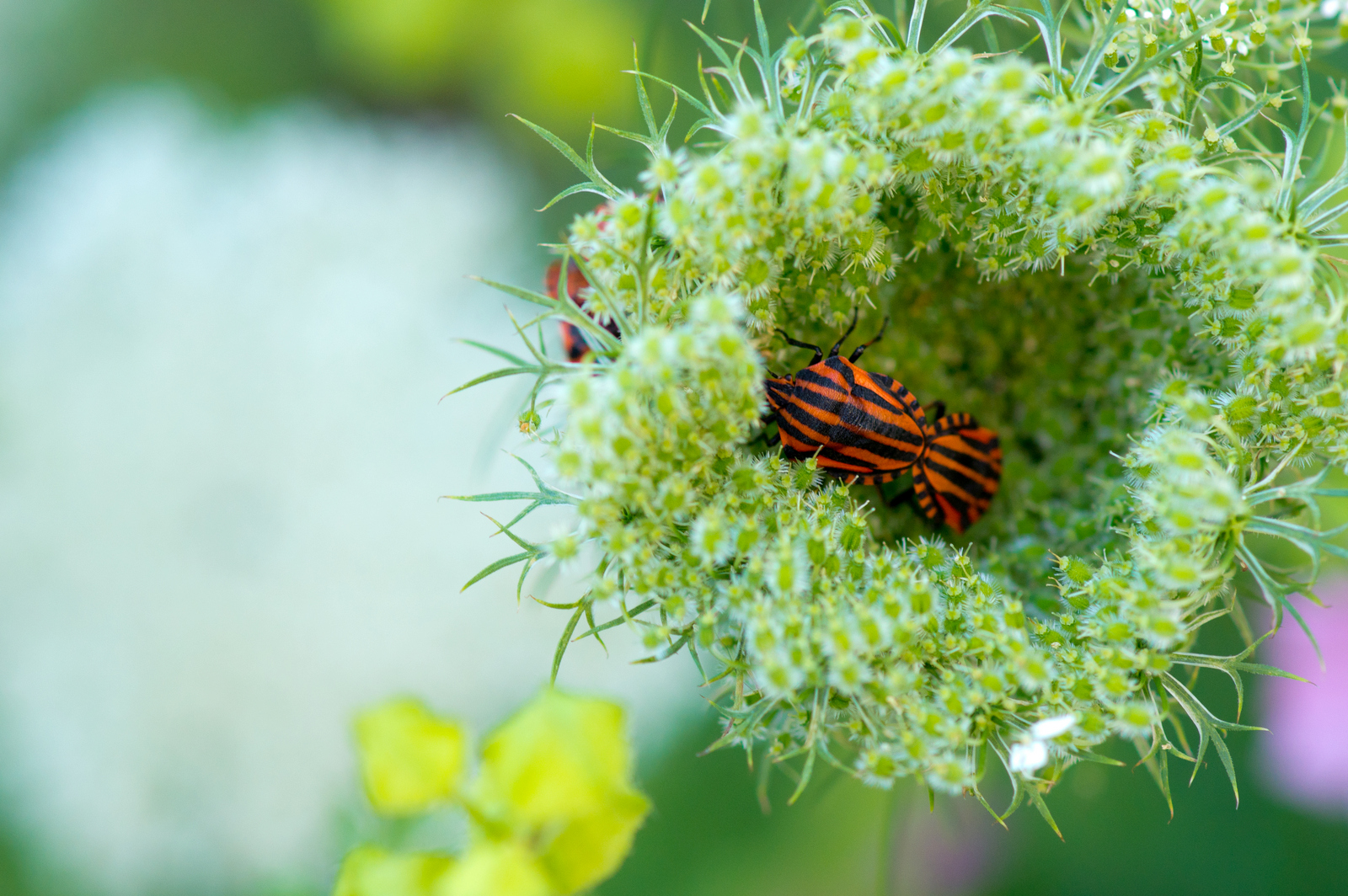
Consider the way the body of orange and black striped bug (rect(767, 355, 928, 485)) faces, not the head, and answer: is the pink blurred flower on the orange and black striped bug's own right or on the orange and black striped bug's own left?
on the orange and black striped bug's own right

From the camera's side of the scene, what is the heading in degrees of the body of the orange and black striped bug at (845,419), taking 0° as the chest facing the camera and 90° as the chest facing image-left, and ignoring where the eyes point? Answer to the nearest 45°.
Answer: approximately 90°
